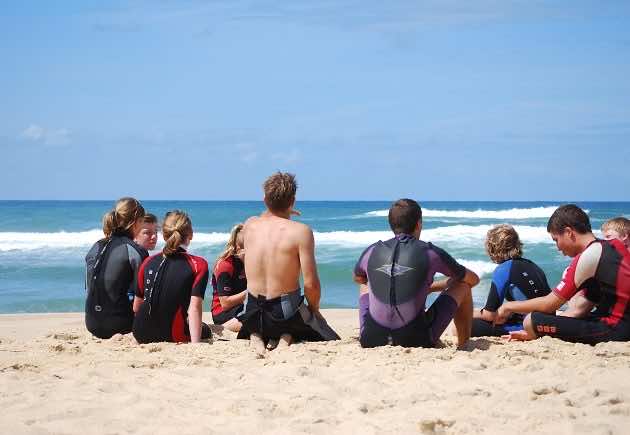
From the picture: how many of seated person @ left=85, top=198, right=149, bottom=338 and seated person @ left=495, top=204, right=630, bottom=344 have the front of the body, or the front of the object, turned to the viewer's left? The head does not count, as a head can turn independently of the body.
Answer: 1

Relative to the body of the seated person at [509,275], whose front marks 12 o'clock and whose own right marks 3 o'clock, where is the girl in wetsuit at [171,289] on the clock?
The girl in wetsuit is roughly at 10 o'clock from the seated person.

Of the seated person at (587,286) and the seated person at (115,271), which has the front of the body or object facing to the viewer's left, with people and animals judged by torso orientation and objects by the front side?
the seated person at (587,286)

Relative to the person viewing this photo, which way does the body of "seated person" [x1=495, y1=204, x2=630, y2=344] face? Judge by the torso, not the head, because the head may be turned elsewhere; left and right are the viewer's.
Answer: facing to the left of the viewer

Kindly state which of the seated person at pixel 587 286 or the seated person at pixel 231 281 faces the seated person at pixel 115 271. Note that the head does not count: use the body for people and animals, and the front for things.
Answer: the seated person at pixel 587 286

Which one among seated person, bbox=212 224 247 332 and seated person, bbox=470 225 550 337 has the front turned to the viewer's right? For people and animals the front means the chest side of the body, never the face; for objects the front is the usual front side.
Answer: seated person, bbox=212 224 247 332

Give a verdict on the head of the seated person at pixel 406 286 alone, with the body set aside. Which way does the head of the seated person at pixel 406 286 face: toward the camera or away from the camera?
away from the camera

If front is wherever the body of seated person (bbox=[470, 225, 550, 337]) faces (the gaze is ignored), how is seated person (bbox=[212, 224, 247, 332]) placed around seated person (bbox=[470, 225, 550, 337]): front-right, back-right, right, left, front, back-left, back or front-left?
front-left

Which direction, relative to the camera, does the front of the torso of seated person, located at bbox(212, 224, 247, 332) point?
to the viewer's right

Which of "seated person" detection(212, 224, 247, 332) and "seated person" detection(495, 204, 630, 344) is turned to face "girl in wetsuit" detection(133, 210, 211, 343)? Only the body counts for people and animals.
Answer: "seated person" detection(495, 204, 630, 344)

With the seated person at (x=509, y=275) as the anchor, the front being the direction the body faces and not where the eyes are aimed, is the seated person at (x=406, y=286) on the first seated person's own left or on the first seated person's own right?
on the first seated person's own left

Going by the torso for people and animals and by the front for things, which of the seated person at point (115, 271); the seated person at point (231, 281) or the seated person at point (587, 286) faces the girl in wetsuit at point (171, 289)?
the seated person at point (587, 286)

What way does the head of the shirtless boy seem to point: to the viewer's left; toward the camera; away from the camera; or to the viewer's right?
away from the camera

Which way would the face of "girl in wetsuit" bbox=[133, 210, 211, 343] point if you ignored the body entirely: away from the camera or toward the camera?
away from the camera

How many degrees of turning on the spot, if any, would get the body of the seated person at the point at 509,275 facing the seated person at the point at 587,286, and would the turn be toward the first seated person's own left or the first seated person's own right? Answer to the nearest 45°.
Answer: approximately 180°

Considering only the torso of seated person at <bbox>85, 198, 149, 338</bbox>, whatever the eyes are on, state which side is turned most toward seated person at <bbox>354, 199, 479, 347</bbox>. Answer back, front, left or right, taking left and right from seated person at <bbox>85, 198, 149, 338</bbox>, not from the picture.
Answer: right

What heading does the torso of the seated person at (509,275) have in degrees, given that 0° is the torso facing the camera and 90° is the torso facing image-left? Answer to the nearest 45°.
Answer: approximately 135°
